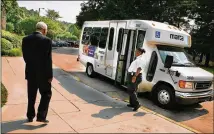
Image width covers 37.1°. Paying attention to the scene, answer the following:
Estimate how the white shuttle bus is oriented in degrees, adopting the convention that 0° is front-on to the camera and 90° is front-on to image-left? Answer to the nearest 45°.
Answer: approximately 315°

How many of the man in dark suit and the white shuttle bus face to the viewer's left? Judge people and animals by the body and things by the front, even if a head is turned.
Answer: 0

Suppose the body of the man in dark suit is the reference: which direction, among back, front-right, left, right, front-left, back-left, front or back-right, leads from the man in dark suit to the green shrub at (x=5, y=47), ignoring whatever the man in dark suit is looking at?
front-left

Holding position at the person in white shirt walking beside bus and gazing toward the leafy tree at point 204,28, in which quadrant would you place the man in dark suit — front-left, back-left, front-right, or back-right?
back-left

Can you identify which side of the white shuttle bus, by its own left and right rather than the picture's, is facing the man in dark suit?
right

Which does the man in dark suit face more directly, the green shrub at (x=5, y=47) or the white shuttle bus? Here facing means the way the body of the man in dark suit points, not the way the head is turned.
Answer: the white shuttle bus

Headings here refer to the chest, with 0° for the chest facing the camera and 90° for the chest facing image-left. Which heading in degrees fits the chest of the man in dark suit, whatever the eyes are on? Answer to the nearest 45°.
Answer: approximately 225°

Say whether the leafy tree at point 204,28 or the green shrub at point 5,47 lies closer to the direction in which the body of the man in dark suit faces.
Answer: the leafy tree

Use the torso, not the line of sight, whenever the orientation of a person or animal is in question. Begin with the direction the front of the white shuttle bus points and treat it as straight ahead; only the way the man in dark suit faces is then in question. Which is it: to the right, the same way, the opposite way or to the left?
to the left

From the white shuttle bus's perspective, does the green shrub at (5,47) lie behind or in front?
behind

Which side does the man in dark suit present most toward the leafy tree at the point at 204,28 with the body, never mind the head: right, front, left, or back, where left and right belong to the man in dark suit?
front
